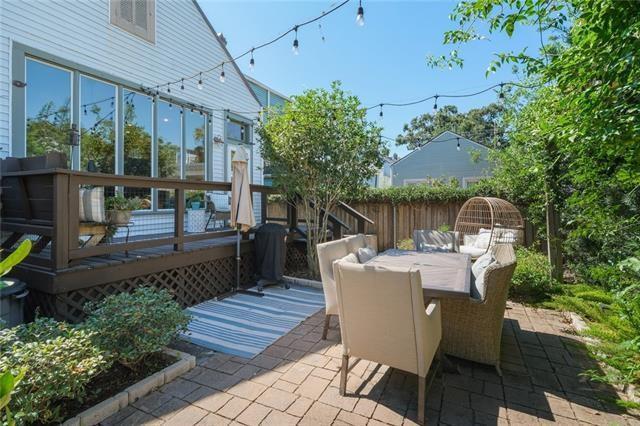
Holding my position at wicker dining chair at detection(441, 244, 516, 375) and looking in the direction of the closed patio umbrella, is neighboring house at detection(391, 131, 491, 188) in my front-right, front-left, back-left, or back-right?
front-right

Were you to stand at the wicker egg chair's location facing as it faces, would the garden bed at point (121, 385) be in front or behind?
in front

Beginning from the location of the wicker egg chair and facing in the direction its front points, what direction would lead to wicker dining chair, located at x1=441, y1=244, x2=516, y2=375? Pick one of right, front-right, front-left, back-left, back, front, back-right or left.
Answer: front-left

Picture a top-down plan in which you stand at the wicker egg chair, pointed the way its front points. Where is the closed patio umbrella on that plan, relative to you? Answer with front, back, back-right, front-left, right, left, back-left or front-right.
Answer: front

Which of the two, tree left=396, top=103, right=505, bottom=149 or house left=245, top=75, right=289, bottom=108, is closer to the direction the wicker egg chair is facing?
the house

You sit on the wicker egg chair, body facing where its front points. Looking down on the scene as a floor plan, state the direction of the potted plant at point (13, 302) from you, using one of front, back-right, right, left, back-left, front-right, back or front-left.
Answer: front

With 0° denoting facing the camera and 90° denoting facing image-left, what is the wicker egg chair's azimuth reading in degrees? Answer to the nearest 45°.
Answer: approximately 45°

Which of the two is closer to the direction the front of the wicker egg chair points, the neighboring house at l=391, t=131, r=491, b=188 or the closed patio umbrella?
the closed patio umbrella

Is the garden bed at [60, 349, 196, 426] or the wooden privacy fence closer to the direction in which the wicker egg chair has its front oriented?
the garden bed
